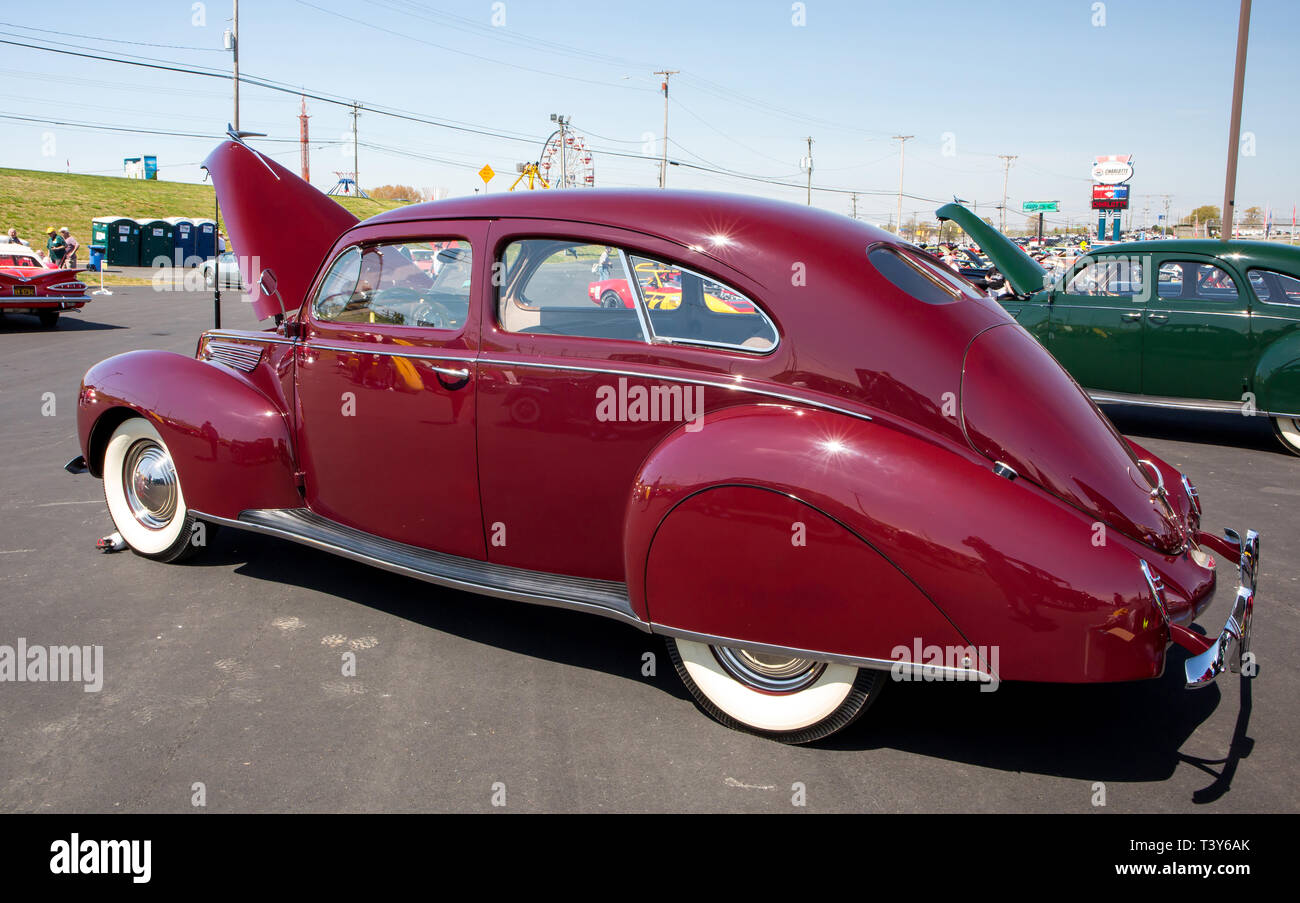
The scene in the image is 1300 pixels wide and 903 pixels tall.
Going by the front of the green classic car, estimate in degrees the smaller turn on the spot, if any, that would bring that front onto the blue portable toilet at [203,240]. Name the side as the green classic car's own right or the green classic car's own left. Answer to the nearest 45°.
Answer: approximately 45° to the green classic car's own right

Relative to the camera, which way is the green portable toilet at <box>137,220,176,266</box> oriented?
toward the camera

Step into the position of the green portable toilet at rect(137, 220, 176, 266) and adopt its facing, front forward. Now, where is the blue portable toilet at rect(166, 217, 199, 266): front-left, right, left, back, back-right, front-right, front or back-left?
left

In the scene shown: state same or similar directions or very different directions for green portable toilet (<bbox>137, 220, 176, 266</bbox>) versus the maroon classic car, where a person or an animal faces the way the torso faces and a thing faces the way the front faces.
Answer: very different directions

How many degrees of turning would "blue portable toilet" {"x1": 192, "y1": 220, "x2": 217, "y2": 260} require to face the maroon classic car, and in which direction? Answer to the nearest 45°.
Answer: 0° — it already faces it

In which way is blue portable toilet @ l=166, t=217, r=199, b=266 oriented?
toward the camera

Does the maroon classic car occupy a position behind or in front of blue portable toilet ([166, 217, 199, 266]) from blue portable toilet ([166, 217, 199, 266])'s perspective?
in front

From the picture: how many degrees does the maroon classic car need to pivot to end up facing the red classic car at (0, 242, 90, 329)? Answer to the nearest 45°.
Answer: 0° — it already faces it

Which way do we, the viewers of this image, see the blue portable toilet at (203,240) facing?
facing the viewer

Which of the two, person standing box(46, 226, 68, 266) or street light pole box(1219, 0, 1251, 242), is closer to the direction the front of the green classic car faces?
the person standing
